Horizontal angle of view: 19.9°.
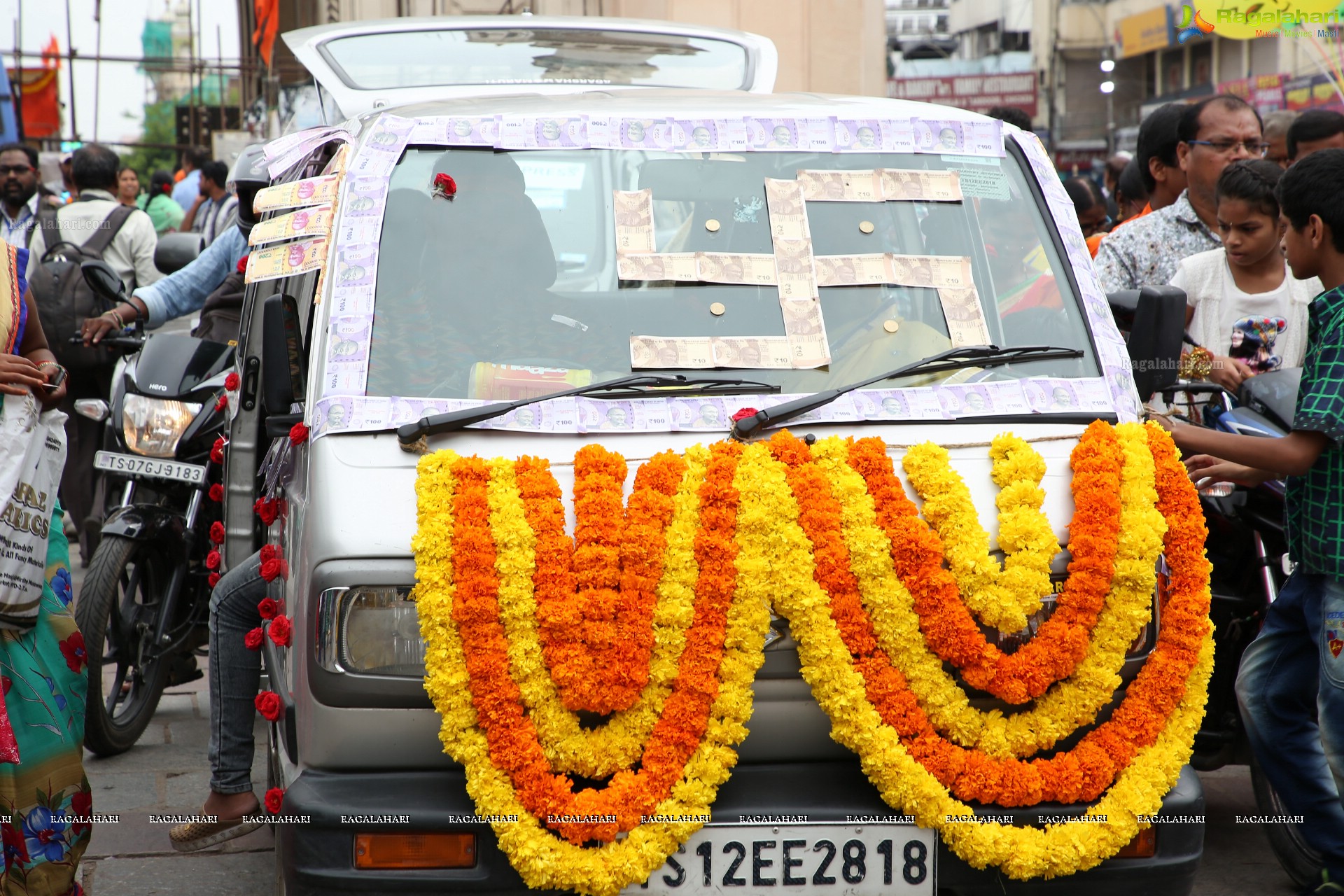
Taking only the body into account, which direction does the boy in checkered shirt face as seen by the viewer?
to the viewer's left

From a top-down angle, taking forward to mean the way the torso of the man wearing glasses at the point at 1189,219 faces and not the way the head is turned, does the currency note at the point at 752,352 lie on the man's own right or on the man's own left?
on the man's own right

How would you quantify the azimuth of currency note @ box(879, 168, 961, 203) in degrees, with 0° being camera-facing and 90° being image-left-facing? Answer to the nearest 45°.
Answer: approximately 0°
